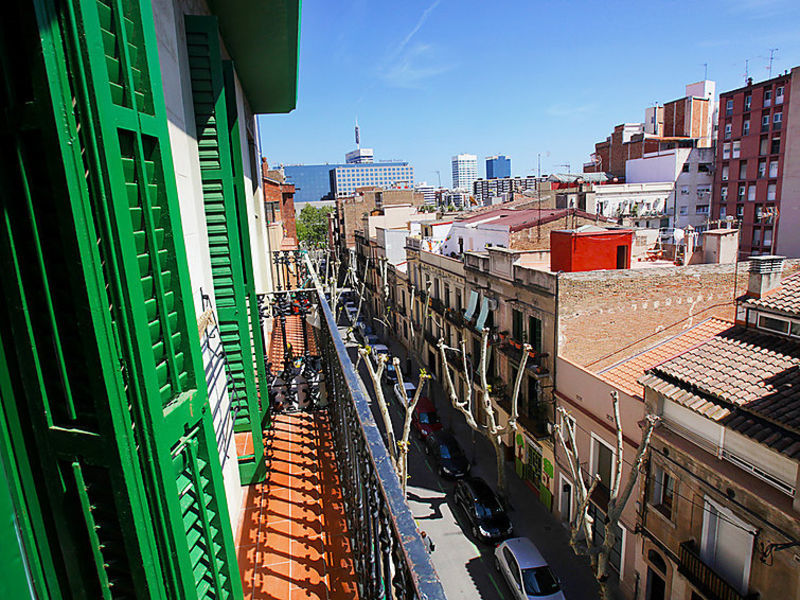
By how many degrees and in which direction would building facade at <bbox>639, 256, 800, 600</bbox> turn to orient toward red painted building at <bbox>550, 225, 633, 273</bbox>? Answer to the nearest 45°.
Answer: approximately 90° to its right

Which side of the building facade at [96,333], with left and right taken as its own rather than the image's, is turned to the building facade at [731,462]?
front

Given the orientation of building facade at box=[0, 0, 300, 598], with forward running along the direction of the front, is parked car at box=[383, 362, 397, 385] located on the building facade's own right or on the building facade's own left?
on the building facade's own left

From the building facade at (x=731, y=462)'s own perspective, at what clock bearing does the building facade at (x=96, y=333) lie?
the building facade at (x=96, y=333) is roughly at 11 o'clock from the building facade at (x=731, y=462).

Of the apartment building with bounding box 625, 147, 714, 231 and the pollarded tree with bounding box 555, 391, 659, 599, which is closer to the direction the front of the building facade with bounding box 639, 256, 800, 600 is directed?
the pollarded tree

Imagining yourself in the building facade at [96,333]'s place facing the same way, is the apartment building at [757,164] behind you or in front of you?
in front

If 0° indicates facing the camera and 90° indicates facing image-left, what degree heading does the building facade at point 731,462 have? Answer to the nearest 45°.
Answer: approximately 45°

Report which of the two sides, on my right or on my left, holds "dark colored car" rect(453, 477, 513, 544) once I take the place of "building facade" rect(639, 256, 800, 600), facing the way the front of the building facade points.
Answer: on my right

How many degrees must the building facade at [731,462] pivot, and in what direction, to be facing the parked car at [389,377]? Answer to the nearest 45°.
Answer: approximately 90° to its right

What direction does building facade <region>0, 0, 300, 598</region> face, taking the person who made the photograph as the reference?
facing to the right of the viewer

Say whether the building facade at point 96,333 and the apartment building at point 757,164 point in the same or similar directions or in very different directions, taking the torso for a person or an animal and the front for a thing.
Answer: very different directions

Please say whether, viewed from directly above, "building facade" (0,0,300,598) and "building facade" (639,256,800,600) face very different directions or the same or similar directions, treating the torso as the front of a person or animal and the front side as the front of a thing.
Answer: very different directions

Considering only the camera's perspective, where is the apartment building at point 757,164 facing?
facing the viewer and to the left of the viewer
